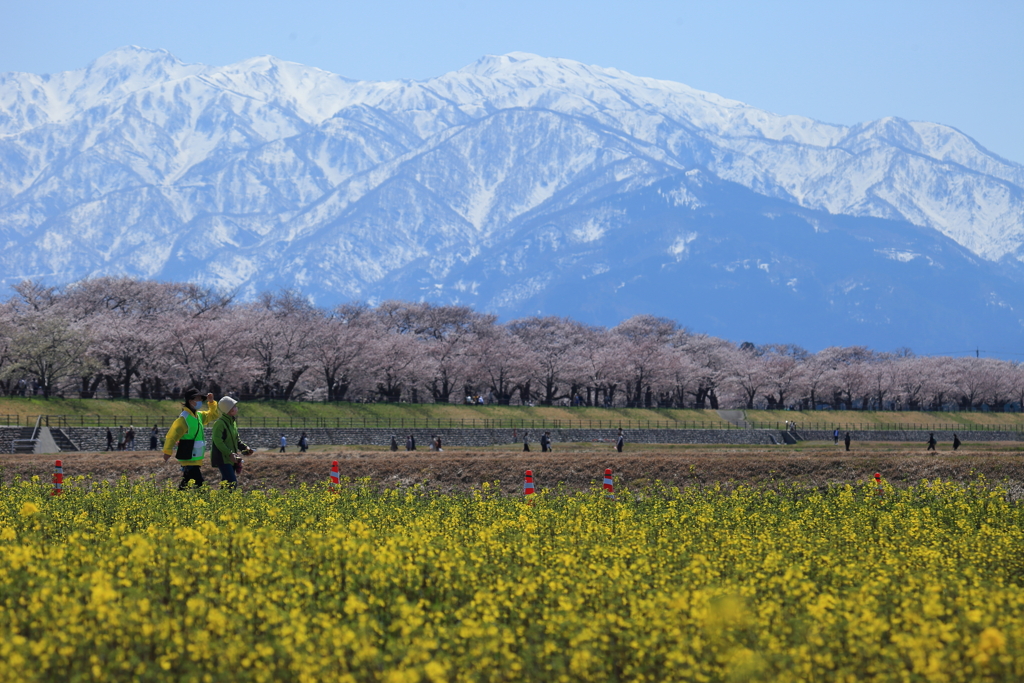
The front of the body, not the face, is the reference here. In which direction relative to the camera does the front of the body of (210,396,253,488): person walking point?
to the viewer's right

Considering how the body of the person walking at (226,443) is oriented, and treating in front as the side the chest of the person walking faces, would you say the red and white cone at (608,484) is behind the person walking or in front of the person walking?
in front

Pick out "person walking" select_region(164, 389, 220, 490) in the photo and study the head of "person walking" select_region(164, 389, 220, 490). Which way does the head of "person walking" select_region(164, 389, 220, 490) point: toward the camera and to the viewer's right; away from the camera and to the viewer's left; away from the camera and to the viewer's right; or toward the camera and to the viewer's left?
toward the camera and to the viewer's right
